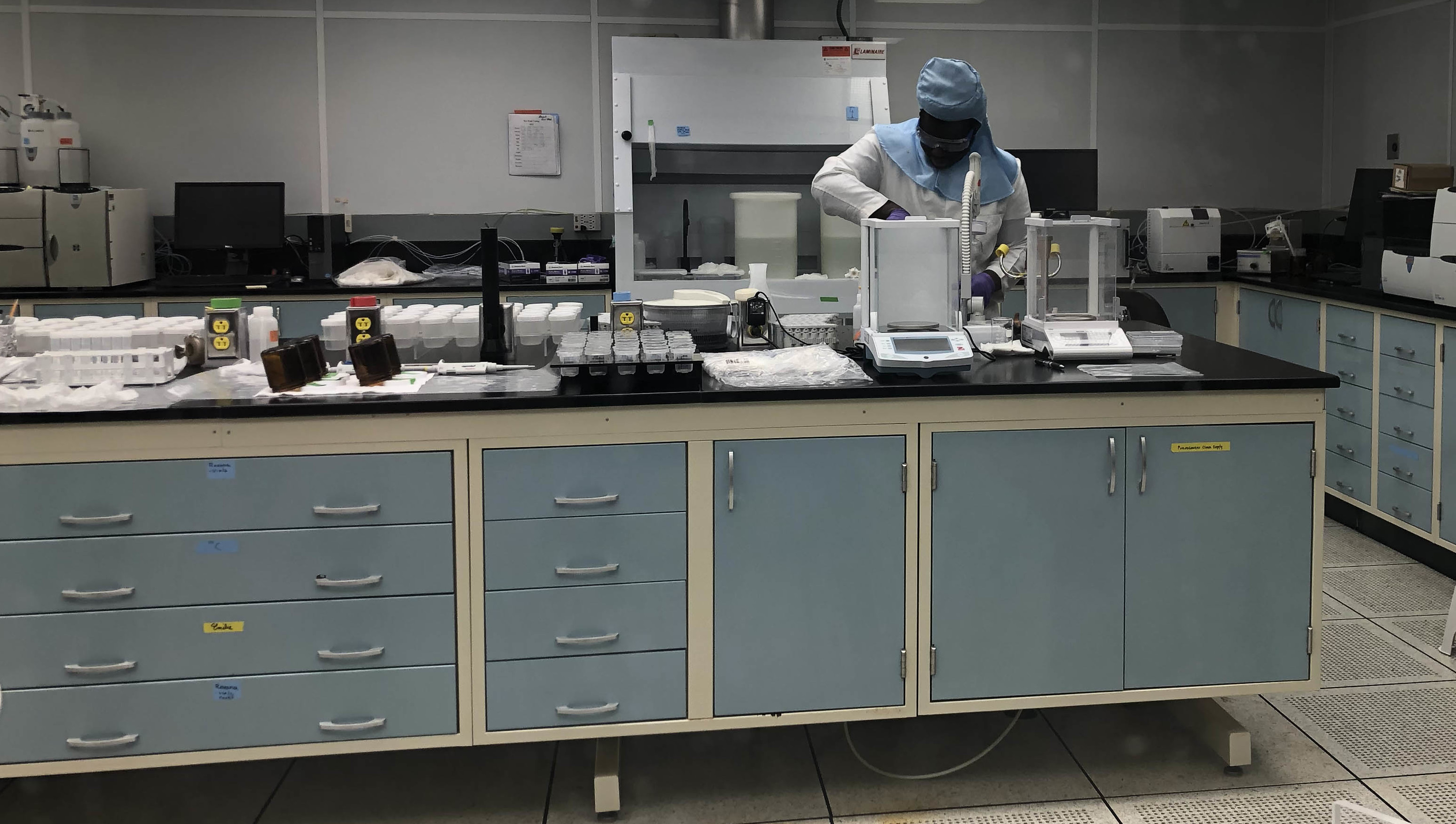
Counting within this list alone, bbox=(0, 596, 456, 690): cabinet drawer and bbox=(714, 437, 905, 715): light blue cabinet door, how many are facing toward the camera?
2

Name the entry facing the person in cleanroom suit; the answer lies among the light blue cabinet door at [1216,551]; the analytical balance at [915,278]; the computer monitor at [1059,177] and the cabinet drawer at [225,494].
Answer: the computer monitor

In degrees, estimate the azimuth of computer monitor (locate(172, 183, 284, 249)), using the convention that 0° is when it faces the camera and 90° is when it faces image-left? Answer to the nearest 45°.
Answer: approximately 0°
